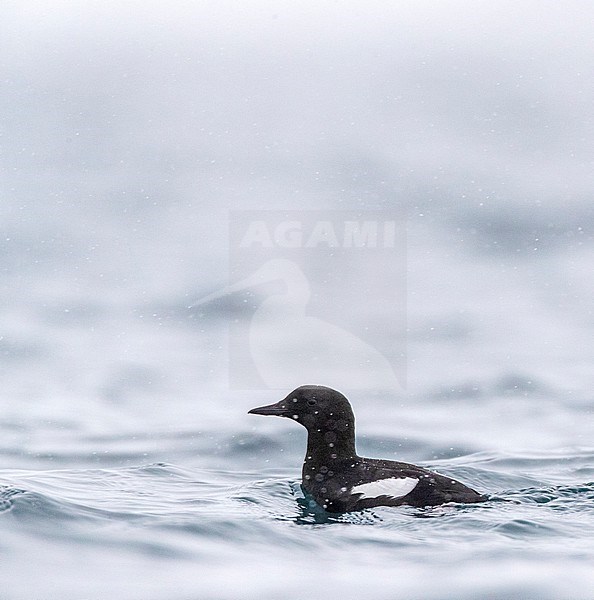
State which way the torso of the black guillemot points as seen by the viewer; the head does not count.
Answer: to the viewer's left
